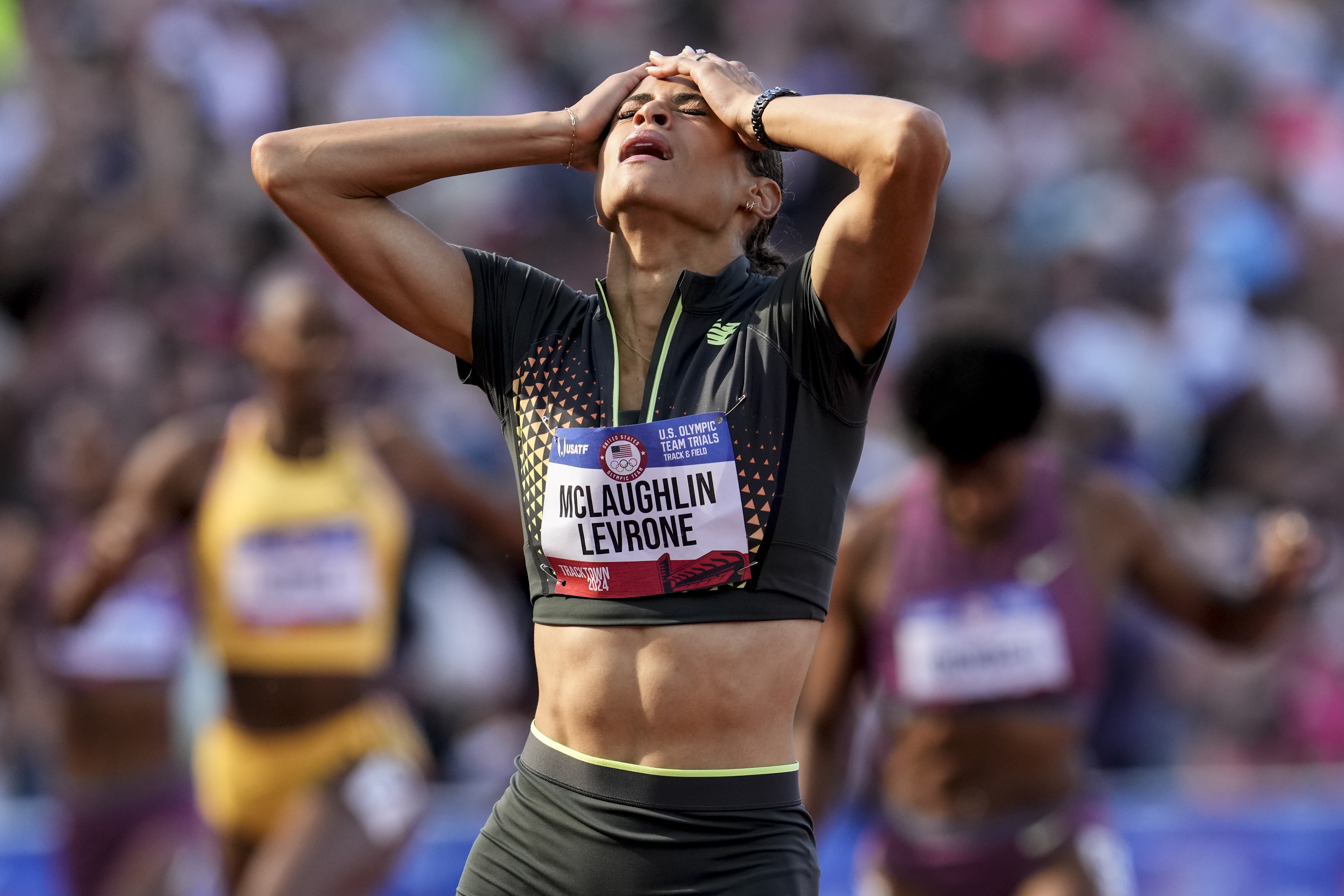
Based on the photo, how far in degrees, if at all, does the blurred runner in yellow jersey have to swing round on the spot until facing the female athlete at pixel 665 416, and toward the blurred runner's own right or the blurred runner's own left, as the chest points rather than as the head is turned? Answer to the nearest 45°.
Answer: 0° — they already face them

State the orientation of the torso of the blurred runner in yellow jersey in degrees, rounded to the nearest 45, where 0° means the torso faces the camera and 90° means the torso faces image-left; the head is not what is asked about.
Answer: approximately 0°
